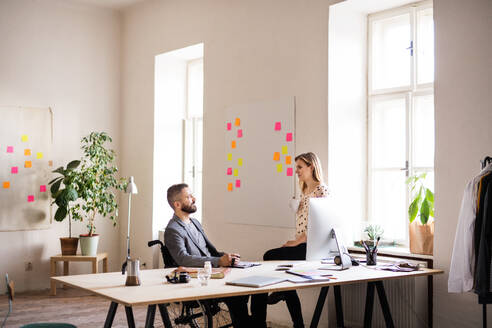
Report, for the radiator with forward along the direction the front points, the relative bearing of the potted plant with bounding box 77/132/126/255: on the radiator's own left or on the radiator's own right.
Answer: on the radiator's own right

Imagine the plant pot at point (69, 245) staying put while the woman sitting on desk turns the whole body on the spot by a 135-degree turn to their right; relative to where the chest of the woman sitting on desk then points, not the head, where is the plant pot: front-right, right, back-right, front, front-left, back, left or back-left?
left

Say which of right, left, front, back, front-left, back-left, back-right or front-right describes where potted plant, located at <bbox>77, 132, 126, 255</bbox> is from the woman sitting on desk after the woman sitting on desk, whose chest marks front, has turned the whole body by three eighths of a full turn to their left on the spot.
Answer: back

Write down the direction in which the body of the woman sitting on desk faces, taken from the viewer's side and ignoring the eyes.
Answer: to the viewer's left

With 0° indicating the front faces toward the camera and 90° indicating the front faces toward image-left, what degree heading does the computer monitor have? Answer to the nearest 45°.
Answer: approximately 135°

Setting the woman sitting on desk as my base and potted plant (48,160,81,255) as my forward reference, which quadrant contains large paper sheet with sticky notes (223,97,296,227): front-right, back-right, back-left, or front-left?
front-right

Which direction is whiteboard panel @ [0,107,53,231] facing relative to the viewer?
toward the camera

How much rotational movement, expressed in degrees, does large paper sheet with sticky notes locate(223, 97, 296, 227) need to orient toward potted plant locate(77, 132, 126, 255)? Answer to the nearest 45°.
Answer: approximately 90° to its right

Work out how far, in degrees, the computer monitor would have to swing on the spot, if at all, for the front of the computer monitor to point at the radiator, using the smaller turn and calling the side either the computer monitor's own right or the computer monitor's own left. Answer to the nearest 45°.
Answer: approximately 90° to the computer monitor's own right

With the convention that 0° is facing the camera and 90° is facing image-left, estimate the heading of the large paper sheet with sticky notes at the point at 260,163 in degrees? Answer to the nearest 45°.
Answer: approximately 45°

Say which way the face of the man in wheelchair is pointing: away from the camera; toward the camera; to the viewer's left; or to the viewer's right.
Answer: to the viewer's right

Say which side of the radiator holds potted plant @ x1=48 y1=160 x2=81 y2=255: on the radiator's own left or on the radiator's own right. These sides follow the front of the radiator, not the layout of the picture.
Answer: on the radiator's own right

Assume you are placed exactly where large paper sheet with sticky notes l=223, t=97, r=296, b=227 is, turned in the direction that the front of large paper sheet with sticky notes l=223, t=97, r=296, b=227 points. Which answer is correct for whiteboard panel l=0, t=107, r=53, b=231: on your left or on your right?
on your right

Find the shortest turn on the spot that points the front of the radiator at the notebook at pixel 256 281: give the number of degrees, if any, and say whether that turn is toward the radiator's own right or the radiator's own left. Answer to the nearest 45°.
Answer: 0° — it already faces it

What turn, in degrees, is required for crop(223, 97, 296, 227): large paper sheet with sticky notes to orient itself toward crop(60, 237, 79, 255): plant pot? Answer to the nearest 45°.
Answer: approximately 90° to its right
